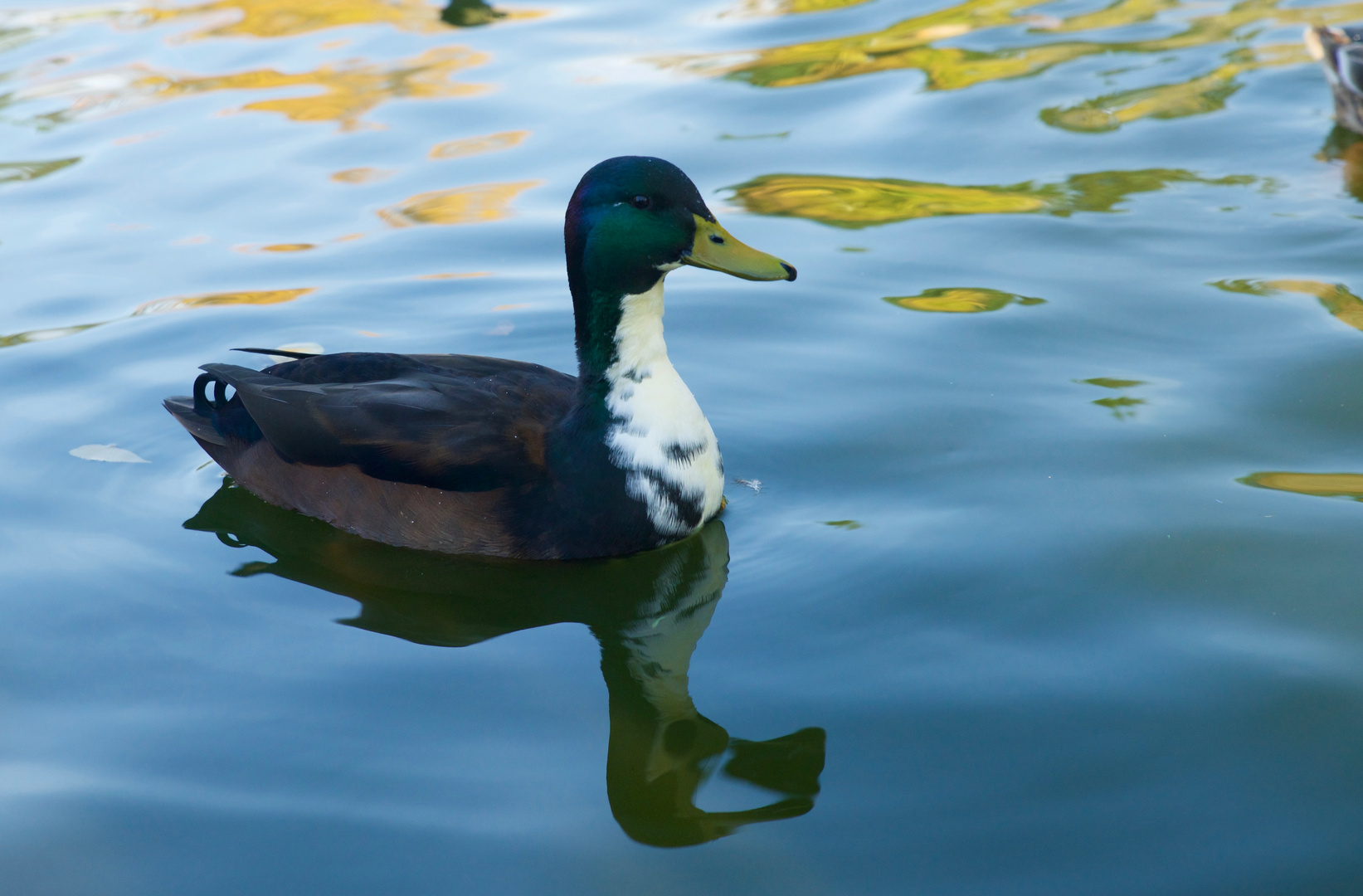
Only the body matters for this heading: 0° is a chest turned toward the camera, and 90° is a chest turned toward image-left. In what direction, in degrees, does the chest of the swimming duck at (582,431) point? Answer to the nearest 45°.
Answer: approximately 270°
